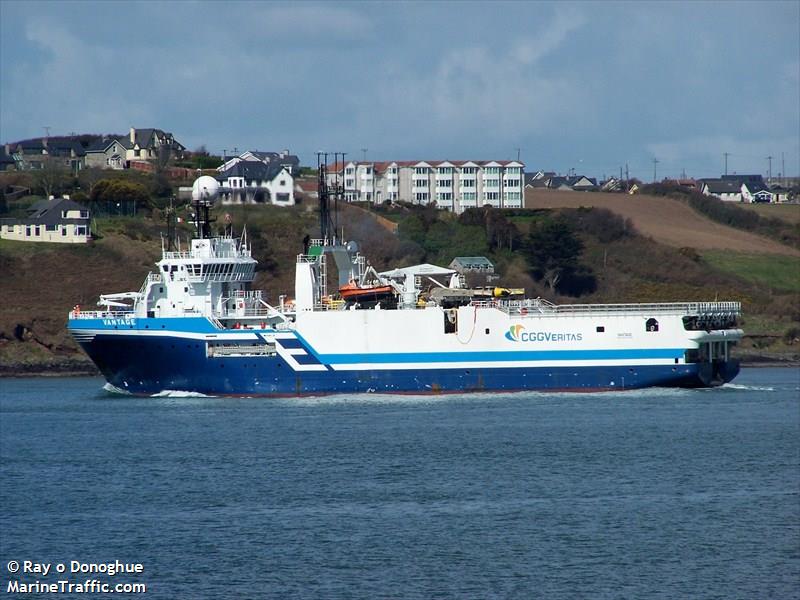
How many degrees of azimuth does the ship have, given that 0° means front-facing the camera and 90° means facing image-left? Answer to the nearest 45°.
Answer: approximately 90°

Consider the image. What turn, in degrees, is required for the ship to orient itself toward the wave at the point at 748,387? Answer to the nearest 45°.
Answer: approximately 180°
